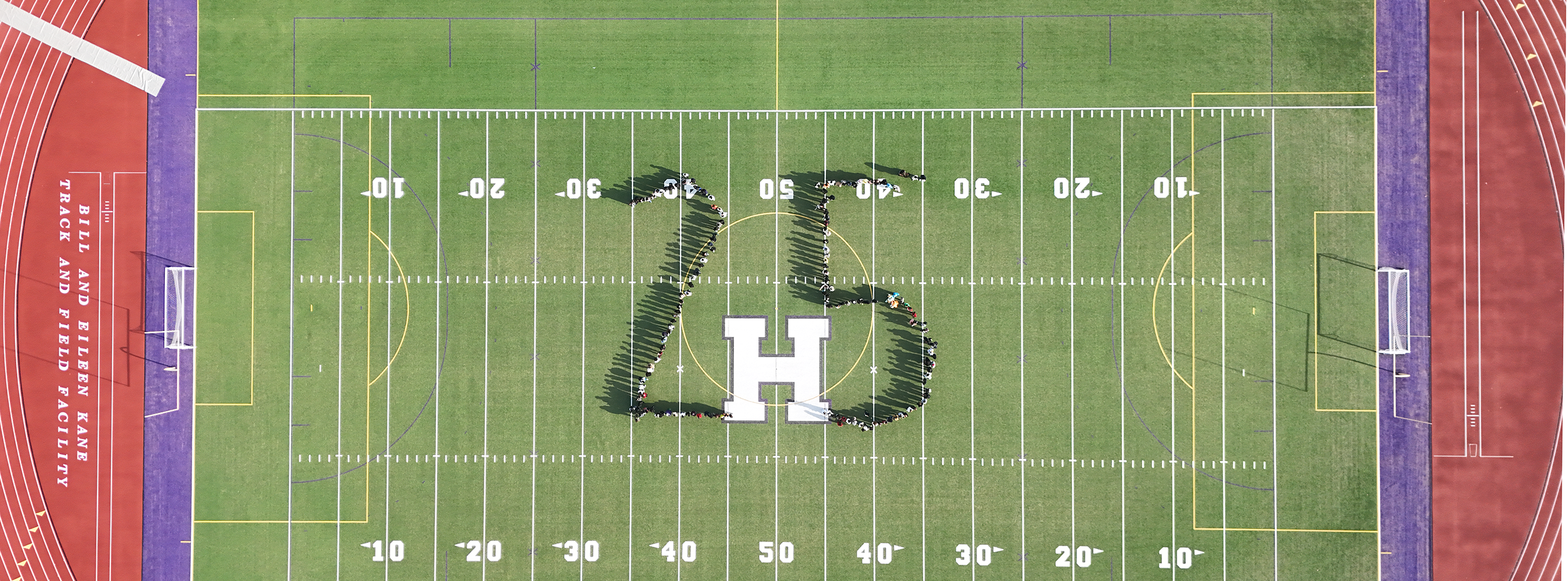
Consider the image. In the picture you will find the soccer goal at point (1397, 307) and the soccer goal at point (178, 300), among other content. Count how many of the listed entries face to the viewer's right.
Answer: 1

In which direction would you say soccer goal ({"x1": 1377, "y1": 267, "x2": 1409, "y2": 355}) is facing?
to the viewer's left

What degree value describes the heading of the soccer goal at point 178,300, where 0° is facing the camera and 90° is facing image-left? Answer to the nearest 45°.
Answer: approximately 270°

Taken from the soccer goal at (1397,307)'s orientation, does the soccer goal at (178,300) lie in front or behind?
in front

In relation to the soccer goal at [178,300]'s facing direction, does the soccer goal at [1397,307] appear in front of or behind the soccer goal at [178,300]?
in front
